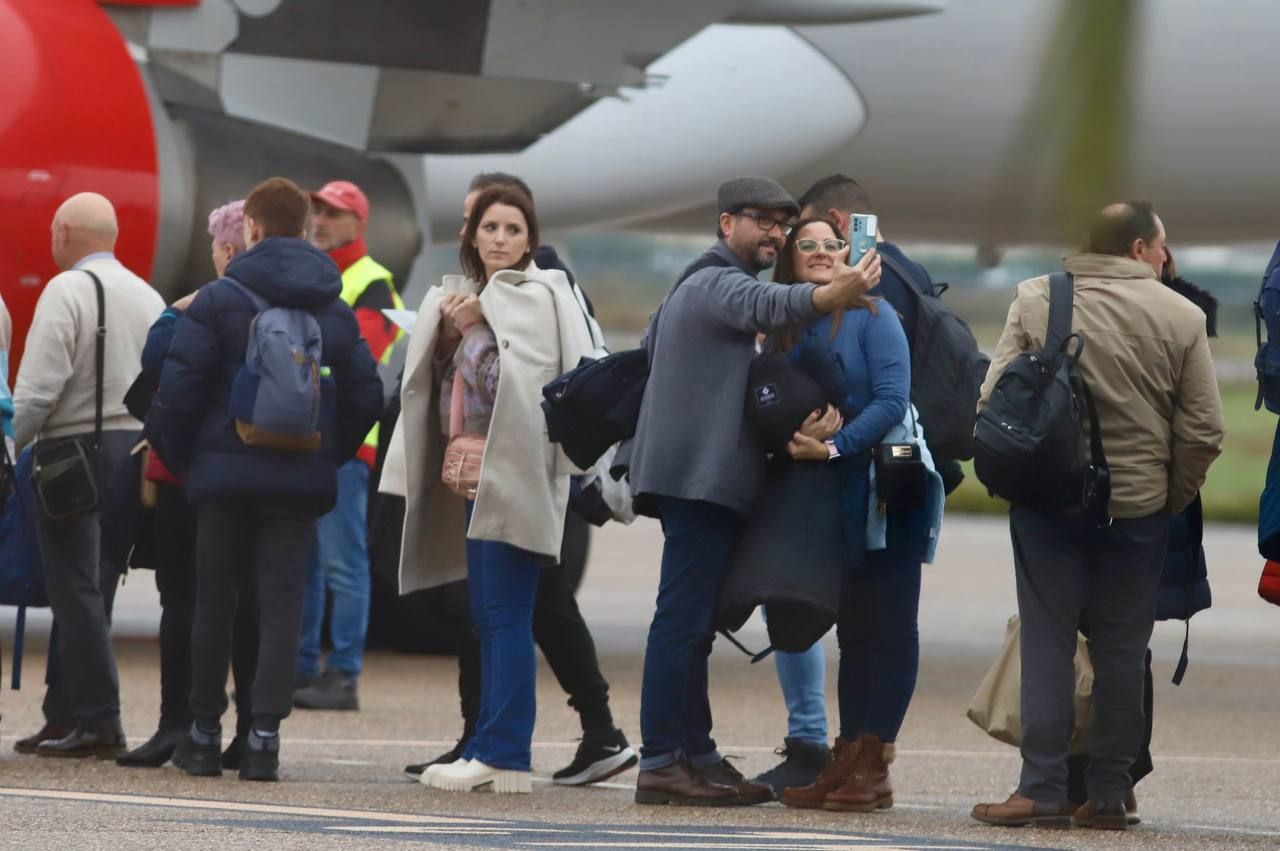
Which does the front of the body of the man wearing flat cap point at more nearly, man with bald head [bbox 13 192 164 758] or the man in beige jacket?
the man in beige jacket

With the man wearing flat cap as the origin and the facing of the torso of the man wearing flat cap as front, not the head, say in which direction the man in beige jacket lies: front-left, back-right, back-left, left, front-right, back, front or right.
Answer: front

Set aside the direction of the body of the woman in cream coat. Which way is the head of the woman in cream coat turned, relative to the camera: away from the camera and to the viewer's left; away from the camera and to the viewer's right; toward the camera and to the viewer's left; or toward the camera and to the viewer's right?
toward the camera and to the viewer's left

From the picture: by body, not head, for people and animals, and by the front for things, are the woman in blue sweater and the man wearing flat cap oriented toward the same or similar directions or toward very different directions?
very different directions

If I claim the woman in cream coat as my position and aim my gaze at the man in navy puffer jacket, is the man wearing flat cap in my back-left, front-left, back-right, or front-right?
back-left

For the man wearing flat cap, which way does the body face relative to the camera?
to the viewer's right

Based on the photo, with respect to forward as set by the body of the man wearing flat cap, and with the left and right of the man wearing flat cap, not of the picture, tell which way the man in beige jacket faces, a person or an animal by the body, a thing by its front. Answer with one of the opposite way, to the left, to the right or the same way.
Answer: to the left

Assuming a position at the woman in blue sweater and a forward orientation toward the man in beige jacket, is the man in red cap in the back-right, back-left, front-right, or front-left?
back-left

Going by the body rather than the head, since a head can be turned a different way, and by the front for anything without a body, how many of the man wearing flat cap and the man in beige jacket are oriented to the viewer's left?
0

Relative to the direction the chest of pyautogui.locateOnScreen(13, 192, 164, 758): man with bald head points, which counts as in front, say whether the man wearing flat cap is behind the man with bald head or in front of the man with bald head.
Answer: behind

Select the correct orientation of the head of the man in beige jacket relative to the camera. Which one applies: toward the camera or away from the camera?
away from the camera

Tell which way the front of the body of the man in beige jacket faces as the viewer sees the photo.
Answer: away from the camera

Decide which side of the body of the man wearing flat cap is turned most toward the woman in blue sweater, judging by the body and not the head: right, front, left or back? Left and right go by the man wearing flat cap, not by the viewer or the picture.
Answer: front

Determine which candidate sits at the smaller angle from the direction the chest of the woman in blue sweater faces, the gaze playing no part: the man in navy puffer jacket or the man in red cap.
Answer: the man in navy puffer jacket

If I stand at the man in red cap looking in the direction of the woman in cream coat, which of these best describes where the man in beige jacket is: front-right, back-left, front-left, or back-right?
front-left
